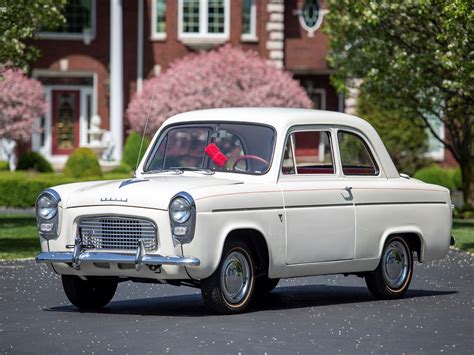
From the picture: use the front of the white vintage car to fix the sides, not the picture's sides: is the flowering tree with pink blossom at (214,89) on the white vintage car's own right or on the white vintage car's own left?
on the white vintage car's own right

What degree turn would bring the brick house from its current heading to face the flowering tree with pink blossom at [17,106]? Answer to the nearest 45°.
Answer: approximately 45° to its right

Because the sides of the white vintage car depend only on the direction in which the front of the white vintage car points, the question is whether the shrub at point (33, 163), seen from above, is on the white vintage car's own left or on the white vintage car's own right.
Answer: on the white vintage car's own right

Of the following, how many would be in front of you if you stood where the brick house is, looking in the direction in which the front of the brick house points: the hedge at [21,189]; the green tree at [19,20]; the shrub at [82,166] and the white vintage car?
4

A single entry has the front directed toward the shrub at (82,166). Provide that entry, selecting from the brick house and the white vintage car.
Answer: the brick house

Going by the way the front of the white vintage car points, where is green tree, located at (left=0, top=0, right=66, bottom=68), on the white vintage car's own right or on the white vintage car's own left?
on the white vintage car's own right

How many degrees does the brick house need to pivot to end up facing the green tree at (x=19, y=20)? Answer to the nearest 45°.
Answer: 0° — it already faces it

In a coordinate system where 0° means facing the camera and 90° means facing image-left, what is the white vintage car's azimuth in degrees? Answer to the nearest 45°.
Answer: approximately 45°

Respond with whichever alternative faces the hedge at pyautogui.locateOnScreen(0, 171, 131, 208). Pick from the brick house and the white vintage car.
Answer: the brick house

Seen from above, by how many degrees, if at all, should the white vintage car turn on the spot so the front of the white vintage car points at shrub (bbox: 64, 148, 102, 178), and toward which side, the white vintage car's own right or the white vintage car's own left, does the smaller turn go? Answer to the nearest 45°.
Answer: approximately 135° to the white vintage car's own right
